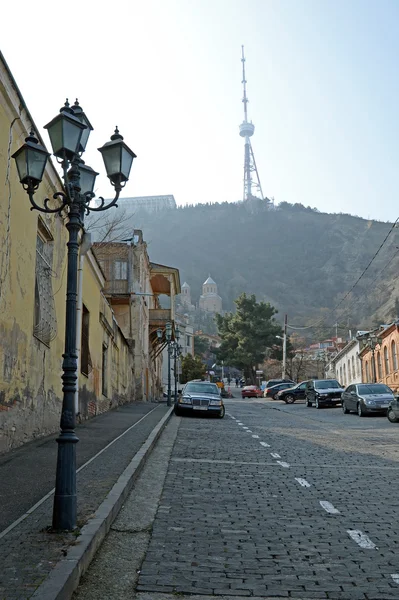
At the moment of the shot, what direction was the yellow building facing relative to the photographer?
facing to the right of the viewer

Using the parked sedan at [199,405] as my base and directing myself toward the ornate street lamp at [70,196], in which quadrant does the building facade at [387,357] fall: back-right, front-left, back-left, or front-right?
back-left

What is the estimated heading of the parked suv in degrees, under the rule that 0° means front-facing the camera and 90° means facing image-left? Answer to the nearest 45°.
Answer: approximately 315°

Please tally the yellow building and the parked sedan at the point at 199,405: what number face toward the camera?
1

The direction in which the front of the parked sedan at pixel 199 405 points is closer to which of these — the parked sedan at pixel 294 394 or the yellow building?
the yellow building

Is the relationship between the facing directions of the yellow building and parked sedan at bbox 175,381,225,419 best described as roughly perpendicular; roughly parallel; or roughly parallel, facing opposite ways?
roughly perpendicular

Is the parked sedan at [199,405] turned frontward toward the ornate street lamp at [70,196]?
yes

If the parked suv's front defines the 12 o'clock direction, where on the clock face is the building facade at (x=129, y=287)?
The building facade is roughly at 4 o'clock from the parked suv.

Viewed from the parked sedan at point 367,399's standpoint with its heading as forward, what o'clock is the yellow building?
The yellow building is roughly at 2 o'clock from the parked sedan.

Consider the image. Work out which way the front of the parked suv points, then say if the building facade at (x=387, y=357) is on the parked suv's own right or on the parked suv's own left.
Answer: on the parked suv's own left
